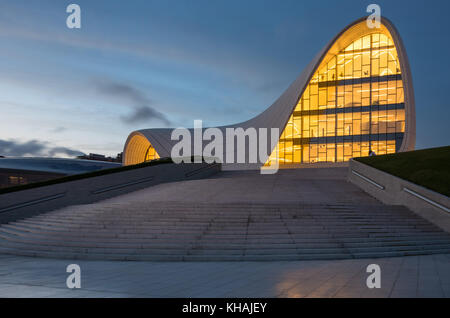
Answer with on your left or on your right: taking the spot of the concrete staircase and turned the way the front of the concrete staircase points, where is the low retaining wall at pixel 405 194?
on your left

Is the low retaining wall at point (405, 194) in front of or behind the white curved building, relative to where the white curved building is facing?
in front

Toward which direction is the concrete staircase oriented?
toward the camera

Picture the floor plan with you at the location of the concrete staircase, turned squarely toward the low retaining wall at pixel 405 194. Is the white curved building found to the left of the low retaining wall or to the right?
left

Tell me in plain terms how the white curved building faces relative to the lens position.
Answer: facing the viewer

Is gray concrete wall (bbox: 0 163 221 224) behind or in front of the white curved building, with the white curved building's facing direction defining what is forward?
in front

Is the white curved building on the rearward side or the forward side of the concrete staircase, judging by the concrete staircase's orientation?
on the rearward side

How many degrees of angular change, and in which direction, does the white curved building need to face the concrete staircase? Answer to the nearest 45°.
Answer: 0° — it already faces it

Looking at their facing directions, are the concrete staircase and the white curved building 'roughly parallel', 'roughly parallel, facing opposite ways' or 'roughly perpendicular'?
roughly parallel
